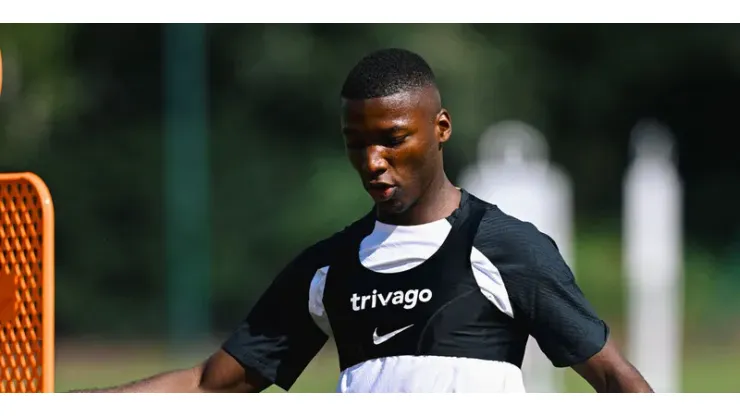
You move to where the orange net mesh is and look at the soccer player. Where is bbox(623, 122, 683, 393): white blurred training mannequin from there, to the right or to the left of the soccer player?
left

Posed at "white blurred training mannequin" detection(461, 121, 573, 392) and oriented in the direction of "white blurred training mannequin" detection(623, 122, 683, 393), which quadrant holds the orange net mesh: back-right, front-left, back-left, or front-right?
back-right

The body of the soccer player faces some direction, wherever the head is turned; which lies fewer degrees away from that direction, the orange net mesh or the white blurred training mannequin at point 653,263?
the orange net mesh

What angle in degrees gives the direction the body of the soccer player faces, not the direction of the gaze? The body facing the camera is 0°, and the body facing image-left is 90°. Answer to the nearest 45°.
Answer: approximately 45°

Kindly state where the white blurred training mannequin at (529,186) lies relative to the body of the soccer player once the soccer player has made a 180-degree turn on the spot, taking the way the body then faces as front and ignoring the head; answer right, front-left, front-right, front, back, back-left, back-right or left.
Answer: front-left

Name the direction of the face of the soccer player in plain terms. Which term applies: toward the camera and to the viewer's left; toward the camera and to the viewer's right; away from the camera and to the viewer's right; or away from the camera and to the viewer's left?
toward the camera and to the viewer's left

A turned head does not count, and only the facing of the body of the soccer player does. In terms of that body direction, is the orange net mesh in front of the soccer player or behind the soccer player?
in front

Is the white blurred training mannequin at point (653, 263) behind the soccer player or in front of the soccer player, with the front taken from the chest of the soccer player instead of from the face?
behind
